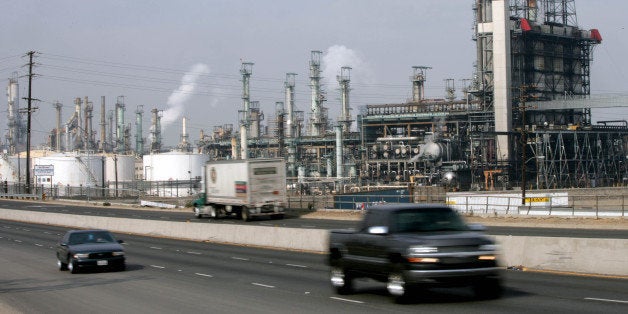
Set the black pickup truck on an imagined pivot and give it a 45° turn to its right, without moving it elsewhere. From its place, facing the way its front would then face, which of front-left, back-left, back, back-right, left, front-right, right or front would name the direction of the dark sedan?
back-right

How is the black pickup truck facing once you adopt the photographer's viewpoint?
facing the viewer and to the right of the viewer

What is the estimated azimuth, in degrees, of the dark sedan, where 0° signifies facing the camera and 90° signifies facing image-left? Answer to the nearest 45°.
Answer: approximately 315°
